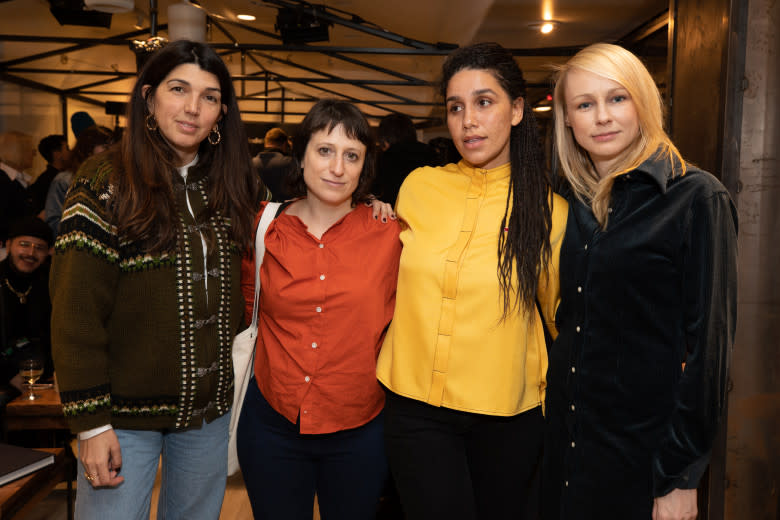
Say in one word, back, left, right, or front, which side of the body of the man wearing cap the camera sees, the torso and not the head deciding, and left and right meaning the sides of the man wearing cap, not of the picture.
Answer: front

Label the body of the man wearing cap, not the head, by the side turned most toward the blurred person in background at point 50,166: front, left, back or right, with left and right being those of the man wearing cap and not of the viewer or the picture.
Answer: back

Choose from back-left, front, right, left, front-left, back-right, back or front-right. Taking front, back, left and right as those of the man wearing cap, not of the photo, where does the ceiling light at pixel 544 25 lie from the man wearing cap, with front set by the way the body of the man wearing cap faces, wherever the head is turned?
left

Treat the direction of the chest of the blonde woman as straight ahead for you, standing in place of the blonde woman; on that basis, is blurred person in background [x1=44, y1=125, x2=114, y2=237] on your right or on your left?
on your right

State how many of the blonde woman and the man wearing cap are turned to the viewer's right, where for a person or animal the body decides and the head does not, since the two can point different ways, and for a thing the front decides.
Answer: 0

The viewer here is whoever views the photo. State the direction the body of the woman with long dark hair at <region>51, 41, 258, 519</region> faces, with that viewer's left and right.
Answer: facing the viewer and to the right of the viewer

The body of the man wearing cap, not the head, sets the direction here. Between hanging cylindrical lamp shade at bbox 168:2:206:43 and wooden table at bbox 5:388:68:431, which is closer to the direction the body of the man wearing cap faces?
the wooden table

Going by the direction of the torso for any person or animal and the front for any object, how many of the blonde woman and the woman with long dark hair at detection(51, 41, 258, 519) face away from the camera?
0

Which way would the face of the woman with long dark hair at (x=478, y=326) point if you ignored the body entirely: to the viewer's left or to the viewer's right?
to the viewer's left

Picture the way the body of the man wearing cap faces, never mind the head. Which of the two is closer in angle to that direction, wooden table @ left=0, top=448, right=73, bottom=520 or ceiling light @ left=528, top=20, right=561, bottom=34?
the wooden table

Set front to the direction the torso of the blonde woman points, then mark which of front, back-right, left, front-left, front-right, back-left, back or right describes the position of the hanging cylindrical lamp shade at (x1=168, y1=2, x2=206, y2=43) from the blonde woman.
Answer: right

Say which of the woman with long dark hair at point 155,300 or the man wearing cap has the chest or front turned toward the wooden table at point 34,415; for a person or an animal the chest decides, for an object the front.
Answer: the man wearing cap

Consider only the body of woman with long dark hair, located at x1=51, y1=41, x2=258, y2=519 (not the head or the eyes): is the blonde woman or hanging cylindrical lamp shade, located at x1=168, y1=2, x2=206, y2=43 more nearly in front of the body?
the blonde woman
